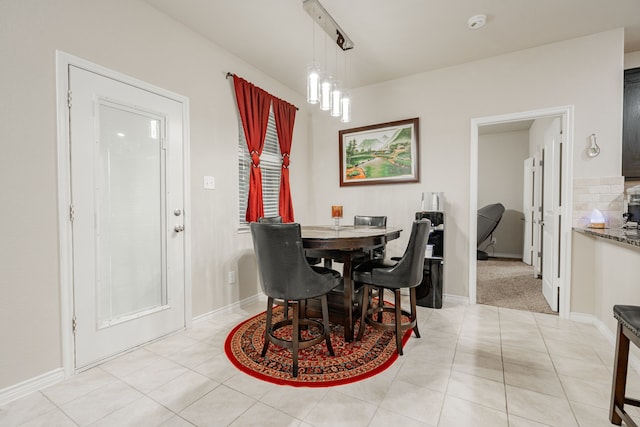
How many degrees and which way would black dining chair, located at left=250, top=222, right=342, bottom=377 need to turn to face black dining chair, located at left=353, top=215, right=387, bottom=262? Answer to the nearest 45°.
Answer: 0° — it already faces it

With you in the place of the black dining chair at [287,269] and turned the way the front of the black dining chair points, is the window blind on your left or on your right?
on your left

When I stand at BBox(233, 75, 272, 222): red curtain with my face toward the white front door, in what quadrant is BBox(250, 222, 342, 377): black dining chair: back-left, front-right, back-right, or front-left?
front-left

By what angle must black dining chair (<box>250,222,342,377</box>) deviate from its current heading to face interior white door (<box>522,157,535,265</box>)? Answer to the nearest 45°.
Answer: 0° — it already faces it

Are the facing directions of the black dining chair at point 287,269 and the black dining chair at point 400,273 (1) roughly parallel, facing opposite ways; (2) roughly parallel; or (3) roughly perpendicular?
roughly perpendicular

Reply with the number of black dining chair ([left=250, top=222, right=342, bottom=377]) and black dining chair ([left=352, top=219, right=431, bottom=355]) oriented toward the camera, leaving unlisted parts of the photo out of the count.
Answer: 0

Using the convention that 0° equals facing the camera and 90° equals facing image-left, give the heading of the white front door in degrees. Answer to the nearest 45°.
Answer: approximately 315°

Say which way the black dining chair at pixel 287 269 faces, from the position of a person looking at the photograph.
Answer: facing away from the viewer and to the right of the viewer

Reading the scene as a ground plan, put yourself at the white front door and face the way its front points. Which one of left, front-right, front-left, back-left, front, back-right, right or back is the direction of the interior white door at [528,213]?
front-left

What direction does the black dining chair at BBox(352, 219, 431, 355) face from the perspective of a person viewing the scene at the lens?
facing away from the viewer and to the left of the viewer

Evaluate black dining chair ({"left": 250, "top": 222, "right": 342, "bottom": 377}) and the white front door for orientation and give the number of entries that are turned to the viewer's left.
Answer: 0

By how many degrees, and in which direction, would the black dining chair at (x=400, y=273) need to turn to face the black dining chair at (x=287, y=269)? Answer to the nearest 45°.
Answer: approximately 90° to its left

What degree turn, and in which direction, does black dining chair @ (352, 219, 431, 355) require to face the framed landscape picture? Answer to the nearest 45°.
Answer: approximately 45° to its right

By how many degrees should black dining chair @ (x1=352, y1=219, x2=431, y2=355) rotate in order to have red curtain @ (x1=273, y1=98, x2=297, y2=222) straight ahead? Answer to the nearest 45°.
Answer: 0° — it already faces it

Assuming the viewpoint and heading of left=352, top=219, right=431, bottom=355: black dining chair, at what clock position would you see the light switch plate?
The light switch plate is roughly at 11 o'clock from the black dining chair.

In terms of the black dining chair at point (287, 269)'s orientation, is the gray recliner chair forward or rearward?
forward

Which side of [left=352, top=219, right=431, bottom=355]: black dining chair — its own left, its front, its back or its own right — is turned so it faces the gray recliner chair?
right

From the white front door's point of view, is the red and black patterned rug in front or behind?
in front

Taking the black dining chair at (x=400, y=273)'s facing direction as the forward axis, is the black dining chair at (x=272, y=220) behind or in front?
in front

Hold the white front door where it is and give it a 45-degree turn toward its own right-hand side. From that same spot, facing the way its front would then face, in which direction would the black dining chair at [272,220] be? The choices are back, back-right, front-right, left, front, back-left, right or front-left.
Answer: left

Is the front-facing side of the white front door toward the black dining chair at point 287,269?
yes
